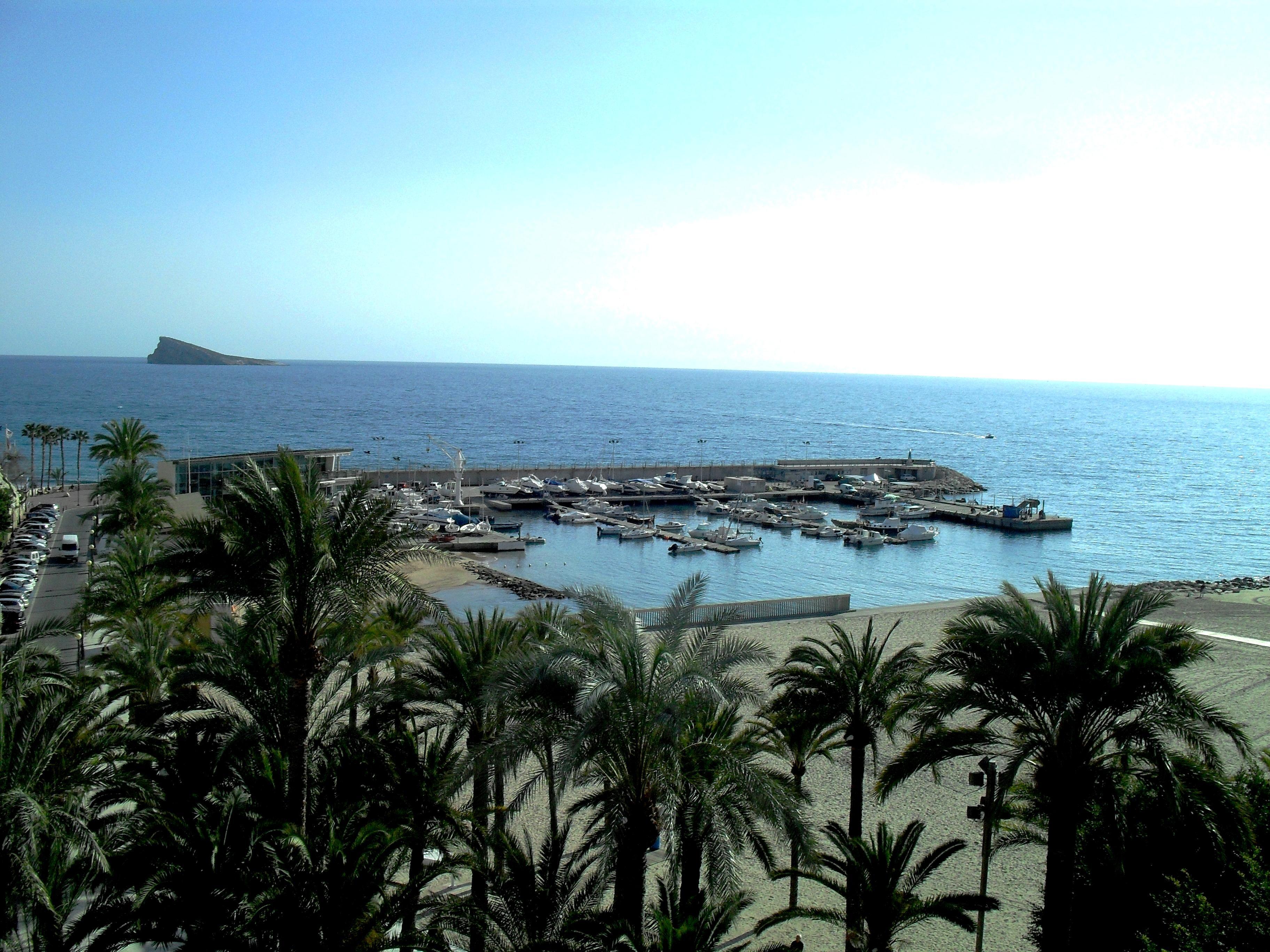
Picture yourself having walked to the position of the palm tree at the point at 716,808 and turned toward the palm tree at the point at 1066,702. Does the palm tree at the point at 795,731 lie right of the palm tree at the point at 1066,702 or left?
left

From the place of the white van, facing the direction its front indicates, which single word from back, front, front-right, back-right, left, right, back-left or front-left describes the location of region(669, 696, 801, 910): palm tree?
front

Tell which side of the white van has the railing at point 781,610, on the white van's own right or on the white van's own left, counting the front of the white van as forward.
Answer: on the white van's own left

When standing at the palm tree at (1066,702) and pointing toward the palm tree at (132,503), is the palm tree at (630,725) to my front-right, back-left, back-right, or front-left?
front-left

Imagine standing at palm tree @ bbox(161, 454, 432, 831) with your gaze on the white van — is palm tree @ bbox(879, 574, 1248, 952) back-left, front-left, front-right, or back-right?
back-right

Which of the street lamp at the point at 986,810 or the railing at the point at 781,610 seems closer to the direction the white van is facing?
the street lamp

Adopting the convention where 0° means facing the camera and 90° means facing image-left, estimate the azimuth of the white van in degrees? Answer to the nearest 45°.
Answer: approximately 0°

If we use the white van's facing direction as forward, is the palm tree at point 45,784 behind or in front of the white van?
in front

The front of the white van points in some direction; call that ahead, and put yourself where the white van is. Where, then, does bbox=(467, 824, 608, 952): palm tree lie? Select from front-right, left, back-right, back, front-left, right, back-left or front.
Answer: front

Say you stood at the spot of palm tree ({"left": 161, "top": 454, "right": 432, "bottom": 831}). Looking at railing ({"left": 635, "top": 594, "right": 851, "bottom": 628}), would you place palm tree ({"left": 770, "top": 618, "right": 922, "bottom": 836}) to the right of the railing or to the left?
right

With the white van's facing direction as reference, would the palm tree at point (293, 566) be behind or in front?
in front

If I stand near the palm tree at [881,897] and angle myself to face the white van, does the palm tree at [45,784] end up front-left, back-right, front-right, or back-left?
front-left
